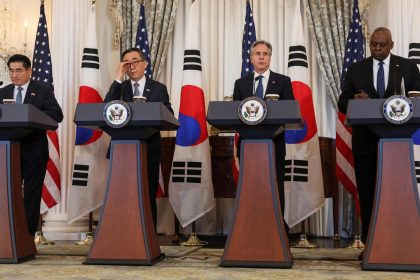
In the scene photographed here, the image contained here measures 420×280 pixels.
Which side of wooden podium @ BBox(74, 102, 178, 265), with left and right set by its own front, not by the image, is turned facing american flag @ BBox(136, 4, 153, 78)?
back

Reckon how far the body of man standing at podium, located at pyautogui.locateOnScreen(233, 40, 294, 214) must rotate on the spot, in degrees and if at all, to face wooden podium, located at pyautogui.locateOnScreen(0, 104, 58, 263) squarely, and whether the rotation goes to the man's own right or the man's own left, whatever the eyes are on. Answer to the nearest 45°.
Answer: approximately 45° to the man's own right

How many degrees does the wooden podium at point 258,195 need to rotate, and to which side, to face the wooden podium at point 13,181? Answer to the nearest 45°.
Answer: approximately 90° to its right

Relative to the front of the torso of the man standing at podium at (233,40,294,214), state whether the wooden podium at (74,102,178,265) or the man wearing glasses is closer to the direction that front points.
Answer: the wooden podium

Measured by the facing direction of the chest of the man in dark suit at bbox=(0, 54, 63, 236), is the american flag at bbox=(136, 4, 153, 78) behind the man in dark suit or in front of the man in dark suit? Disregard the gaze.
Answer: behind

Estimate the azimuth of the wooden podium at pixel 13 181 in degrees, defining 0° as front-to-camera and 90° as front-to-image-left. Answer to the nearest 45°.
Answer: approximately 0°

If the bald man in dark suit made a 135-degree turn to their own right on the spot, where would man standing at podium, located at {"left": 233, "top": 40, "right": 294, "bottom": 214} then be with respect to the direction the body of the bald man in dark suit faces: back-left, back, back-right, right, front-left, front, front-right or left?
front-left
